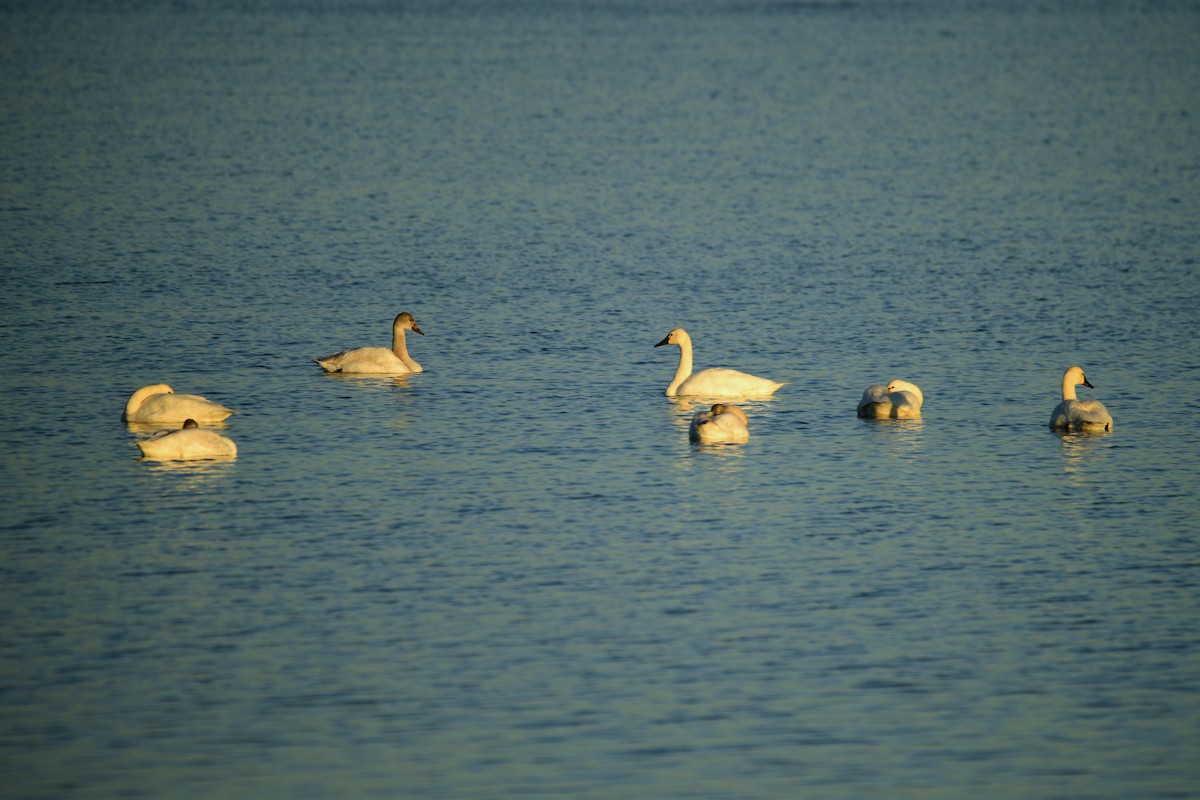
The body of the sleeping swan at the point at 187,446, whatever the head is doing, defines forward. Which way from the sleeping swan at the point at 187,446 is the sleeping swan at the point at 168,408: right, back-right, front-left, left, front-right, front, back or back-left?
left

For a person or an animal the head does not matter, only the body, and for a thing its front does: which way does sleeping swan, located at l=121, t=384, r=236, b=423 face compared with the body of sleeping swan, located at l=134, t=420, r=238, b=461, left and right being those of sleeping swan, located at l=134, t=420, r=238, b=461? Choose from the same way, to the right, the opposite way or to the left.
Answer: the opposite way

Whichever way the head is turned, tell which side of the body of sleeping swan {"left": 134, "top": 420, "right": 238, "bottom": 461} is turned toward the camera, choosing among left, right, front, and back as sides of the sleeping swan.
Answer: right

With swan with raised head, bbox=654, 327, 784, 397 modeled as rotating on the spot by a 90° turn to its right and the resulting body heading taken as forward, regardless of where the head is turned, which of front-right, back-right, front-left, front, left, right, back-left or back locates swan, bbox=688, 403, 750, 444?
back

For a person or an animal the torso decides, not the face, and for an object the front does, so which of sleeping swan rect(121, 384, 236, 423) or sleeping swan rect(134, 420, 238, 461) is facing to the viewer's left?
sleeping swan rect(121, 384, 236, 423)

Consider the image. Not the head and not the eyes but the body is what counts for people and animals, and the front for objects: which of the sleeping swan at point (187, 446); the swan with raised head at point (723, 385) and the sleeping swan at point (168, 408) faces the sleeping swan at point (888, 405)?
the sleeping swan at point (187, 446)

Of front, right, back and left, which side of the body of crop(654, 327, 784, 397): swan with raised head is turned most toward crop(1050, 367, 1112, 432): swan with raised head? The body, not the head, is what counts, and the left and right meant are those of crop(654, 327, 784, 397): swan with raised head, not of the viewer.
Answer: back

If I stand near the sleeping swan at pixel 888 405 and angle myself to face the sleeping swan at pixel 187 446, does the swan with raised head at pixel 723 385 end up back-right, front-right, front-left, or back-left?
front-right

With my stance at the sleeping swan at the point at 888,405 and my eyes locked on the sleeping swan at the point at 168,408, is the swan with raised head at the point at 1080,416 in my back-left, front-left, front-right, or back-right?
back-left

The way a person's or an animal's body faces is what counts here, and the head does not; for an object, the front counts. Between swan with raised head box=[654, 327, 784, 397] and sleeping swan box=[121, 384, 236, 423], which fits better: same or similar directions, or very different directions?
same or similar directions

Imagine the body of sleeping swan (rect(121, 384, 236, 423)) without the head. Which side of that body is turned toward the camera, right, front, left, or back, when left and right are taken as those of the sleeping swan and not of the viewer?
left

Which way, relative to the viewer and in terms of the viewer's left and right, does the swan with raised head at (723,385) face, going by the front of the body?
facing to the left of the viewer

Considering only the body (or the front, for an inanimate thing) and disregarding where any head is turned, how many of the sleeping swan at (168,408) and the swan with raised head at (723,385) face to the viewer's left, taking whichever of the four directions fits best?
2
